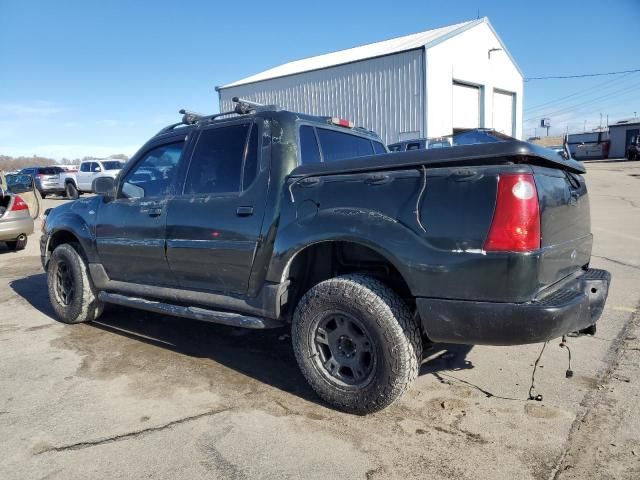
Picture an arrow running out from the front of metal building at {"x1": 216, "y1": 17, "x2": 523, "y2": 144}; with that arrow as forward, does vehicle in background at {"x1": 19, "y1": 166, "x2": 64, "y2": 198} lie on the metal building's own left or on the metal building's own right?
on the metal building's own right

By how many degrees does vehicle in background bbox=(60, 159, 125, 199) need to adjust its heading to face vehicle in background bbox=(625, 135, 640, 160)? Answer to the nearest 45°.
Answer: approximately 45° to its left

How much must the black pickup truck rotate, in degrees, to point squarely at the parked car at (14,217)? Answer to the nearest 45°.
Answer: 0° — it already faces it

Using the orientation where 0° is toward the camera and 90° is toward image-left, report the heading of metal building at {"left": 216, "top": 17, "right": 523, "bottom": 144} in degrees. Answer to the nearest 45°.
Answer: approximately 315°

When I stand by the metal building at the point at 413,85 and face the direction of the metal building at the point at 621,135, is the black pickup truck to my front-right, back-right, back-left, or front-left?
back-right

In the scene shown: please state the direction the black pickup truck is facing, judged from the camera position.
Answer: facing away from the viewer and to the left of the viewer

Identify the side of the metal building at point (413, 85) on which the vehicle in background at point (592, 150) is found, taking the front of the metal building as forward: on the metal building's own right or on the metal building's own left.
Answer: on the metal building's own left

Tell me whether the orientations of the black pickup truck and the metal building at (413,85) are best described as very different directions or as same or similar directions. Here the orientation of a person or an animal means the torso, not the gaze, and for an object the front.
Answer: very different directions
